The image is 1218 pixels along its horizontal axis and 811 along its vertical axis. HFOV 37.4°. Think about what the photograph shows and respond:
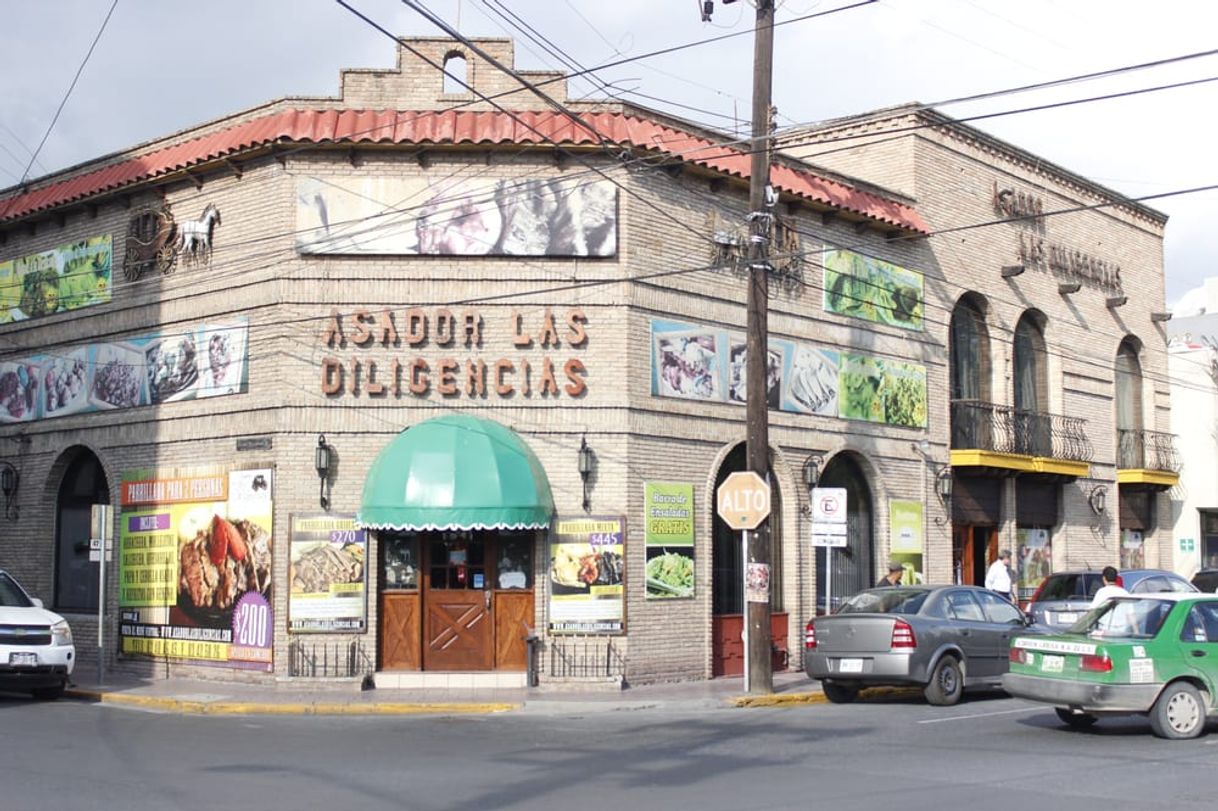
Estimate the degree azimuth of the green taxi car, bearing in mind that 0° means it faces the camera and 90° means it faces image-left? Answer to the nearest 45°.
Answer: approximately 225°

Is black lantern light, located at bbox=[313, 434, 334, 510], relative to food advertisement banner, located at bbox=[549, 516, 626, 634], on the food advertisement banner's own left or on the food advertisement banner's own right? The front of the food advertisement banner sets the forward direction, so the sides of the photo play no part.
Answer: on the food advertisement banner's own right

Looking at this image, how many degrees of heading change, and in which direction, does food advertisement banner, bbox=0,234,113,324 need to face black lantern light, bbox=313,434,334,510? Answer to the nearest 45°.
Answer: approximately 90° to its left

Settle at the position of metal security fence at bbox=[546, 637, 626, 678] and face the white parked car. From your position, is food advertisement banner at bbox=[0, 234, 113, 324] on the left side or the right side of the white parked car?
right

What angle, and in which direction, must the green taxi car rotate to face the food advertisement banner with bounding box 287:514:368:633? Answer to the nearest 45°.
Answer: approximately 135° to its left

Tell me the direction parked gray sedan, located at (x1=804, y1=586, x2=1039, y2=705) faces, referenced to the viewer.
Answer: facing away from the viewer and to the right of the viewer

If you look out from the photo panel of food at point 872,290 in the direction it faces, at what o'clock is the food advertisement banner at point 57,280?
The food advertisement banner is roughly at 4 o'clock from the photo panel of food.

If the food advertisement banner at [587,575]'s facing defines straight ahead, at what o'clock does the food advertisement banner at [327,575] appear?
the food advertisement banner at [327,575] is roughly at 3 o'clock from the food advertisement banner at [587,575].

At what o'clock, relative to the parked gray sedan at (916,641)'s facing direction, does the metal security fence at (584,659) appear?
The metal security fence is roughly at 8 o'clock from the parked gray sedan.

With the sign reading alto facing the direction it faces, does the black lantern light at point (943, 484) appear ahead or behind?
behind
